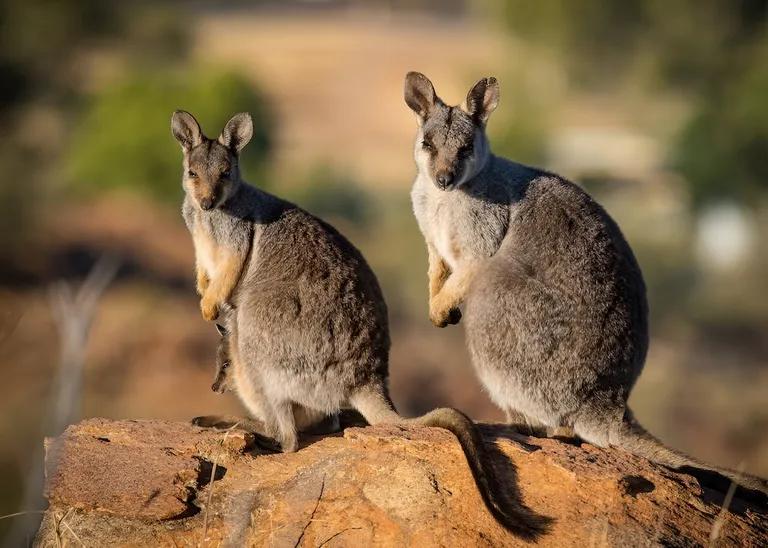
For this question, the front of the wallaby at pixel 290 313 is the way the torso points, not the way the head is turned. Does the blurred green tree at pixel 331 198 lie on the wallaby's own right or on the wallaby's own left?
on the wallaby's own right

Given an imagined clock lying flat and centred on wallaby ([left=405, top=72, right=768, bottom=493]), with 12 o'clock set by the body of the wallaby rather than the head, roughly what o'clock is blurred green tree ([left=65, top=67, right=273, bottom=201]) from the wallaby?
The blurred green tree is roughly at 2 o'clock from the wallaby.

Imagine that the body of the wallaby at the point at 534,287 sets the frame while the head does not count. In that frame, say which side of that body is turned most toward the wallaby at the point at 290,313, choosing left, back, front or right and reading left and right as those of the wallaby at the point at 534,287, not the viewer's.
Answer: front

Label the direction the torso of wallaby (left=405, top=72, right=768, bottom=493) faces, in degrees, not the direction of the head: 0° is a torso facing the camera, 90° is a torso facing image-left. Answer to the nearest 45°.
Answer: approximately 90°

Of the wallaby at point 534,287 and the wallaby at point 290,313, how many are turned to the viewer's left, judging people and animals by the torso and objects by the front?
2

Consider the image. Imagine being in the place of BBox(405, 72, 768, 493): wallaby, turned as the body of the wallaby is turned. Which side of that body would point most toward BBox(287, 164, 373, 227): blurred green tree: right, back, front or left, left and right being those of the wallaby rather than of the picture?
right

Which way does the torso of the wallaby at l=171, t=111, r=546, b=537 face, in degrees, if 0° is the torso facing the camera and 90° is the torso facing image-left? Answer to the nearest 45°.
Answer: approximately 90°
